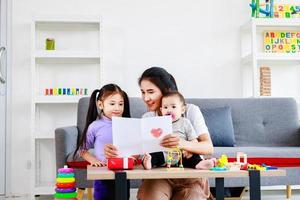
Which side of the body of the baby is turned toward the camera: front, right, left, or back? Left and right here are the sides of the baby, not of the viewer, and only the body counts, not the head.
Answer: front

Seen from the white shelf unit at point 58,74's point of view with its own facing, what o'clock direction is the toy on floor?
The toy on floor is roughly at 12 o'clock from the white shelf unit.

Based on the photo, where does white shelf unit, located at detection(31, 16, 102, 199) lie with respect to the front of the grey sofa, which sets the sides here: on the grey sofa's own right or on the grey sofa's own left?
on the grey sofa's own right

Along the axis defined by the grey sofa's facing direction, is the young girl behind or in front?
in front

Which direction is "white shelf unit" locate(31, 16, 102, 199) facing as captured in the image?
toward the camera

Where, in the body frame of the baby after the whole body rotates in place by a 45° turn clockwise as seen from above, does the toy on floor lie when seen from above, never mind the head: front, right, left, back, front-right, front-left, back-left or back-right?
front-right

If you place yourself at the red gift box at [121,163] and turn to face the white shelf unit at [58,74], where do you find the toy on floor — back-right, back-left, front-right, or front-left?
front-left

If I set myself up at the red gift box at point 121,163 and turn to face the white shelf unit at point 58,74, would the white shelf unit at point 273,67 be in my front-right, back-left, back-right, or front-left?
front-right

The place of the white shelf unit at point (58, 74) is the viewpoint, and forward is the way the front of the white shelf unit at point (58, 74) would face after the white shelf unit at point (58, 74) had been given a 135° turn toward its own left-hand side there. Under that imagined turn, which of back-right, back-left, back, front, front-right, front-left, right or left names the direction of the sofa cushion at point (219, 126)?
right

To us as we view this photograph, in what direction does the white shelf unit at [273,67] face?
facing the viewer

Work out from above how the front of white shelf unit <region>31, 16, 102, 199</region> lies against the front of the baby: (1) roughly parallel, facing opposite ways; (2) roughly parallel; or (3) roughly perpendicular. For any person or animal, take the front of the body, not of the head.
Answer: roughly parallel

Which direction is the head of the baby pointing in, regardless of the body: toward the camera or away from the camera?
toward the camera

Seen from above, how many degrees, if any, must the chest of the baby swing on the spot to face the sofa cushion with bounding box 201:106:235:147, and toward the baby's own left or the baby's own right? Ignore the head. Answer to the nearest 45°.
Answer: approximately 180°

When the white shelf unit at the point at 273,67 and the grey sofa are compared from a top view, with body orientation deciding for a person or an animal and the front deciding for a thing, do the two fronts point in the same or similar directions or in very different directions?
same or similar directions

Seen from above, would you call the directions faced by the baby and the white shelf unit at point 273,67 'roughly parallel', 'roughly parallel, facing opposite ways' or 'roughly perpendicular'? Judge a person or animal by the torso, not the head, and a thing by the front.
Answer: roughly parallel

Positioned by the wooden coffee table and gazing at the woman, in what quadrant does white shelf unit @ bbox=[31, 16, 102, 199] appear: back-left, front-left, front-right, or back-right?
front-left
